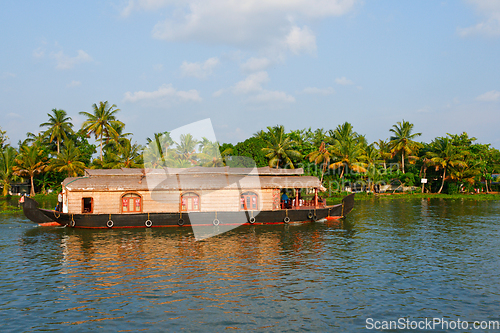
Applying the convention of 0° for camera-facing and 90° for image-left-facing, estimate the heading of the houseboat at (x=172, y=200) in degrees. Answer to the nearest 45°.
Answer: approximately 270°
